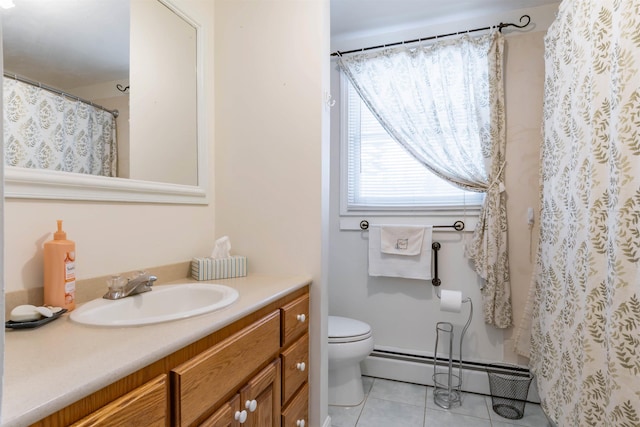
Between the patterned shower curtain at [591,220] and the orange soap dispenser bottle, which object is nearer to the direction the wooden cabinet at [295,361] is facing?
the patterned shower curtain

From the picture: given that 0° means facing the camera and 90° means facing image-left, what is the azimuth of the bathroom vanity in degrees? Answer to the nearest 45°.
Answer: approximately 315°
